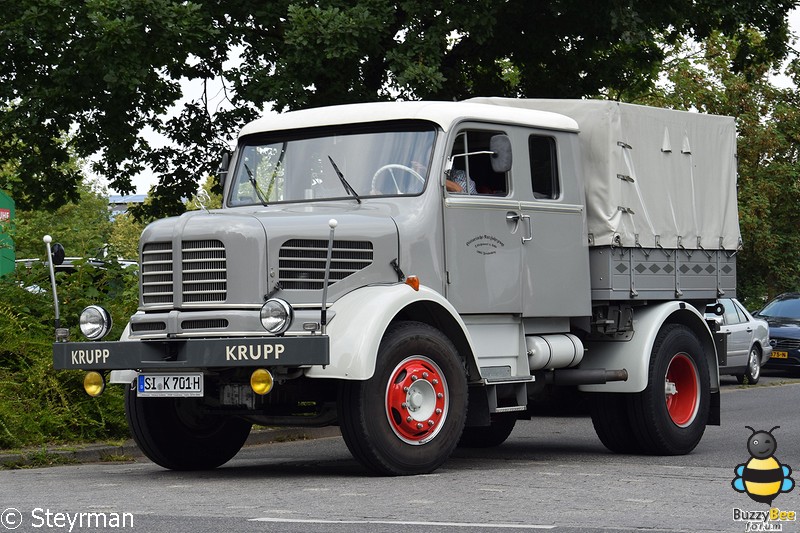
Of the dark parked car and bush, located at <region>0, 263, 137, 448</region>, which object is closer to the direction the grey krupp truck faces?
the bush

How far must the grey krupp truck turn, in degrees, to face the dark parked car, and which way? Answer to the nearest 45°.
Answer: approximately 180°

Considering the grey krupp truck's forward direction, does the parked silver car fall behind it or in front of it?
behind

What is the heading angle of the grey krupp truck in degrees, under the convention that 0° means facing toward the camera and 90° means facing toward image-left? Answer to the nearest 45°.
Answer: approximately 45°

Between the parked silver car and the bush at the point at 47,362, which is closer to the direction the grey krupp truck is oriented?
the bush

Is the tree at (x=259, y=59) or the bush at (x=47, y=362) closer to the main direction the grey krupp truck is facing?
the bush

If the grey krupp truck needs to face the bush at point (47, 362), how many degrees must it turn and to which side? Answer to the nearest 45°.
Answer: approximately 90° to its right

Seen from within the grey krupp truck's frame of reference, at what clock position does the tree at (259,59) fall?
The tree is roughly at 4 o'clock from the grey krupp truck.
